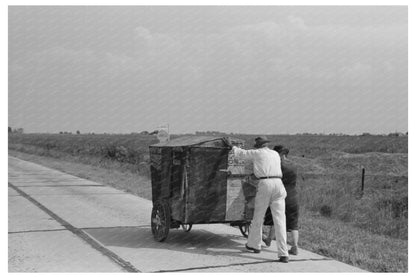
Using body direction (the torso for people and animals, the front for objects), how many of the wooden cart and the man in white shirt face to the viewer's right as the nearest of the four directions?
0

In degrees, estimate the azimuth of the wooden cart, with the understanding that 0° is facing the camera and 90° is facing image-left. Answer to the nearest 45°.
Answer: approximately 135°

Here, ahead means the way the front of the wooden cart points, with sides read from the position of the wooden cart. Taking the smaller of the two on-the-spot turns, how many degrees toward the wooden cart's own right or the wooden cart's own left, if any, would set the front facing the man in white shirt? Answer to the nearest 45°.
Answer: approximately 180°

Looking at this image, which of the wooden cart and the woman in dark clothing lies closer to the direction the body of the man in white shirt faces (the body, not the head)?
the wooden cart

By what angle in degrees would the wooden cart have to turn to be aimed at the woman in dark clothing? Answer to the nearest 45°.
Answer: approximately 135° to its right

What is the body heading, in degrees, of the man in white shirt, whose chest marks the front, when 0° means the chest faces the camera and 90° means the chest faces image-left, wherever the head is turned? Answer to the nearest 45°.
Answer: approximately 135°

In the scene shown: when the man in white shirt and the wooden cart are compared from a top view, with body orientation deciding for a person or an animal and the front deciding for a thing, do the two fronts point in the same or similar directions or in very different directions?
same or similar directions

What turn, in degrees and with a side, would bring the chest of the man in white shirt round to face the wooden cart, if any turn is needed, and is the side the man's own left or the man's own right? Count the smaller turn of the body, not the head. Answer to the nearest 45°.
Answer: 0° — they already face it

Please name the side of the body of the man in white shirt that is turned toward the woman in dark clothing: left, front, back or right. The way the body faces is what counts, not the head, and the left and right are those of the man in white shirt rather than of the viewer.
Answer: right
